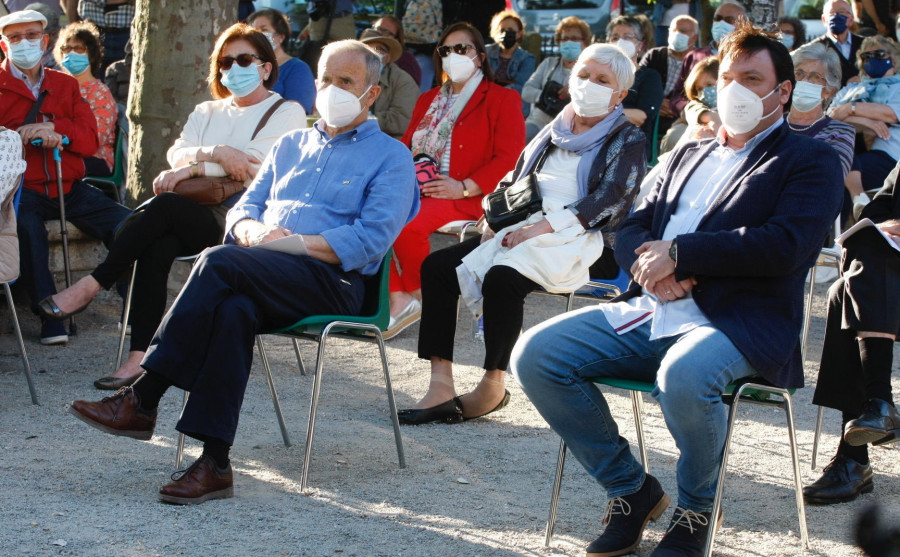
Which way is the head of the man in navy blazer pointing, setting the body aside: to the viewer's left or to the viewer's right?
to the viewer's left

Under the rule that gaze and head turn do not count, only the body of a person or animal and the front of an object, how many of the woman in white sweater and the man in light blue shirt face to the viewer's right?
0

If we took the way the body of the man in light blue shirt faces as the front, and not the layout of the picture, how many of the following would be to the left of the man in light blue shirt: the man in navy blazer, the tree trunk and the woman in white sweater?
1

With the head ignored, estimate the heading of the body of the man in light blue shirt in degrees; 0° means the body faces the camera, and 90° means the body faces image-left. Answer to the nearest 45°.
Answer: approximately 45°

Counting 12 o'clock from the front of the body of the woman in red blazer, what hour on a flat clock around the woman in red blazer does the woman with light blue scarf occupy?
The woman with light blue scarf is roughly at 10 o'clock from the woman in red blazer.

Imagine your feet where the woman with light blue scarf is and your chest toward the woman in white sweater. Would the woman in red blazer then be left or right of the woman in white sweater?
right

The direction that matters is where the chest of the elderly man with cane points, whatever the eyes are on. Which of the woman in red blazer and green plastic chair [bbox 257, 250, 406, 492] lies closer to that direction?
the green plastic chair

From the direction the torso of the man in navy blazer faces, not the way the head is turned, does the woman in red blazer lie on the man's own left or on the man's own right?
on the man's own right

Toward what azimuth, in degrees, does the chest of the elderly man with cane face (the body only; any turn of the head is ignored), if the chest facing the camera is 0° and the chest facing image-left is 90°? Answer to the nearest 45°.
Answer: approximately 0°

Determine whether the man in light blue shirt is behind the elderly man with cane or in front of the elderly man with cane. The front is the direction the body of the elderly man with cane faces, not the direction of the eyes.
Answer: in front
